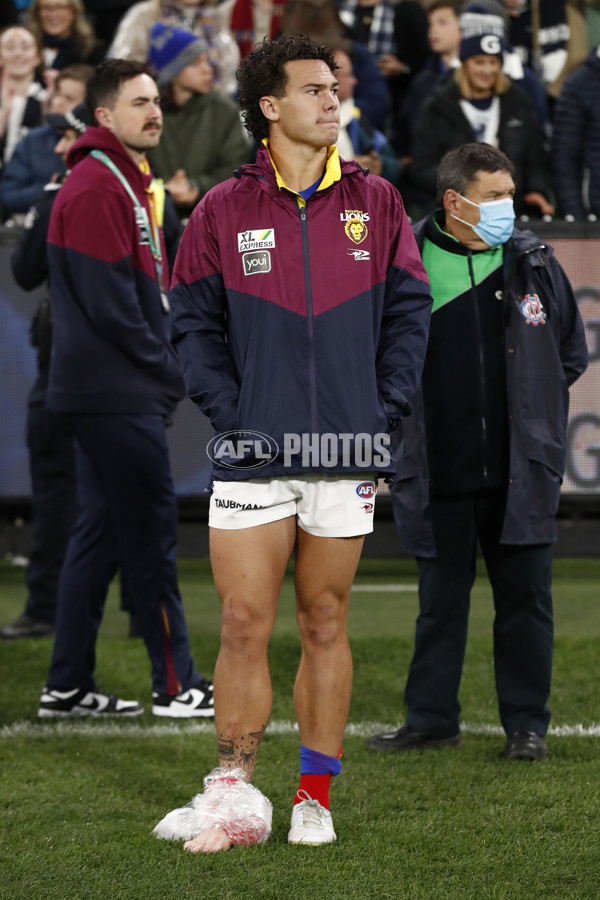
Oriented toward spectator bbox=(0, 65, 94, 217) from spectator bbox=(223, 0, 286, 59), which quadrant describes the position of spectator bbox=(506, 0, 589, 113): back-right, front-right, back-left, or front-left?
back-left

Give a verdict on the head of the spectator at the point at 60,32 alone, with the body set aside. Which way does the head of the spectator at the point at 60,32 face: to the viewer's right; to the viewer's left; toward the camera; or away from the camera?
toward the camera

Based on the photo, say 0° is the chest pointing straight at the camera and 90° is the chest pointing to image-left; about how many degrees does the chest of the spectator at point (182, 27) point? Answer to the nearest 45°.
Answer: approximately 0°

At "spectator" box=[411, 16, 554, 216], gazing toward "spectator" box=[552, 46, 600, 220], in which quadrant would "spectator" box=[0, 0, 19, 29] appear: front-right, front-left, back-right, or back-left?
back-left

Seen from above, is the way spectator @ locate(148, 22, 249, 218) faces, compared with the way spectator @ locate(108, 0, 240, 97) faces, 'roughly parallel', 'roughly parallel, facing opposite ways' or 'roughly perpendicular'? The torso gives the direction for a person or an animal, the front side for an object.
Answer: roughly parallel

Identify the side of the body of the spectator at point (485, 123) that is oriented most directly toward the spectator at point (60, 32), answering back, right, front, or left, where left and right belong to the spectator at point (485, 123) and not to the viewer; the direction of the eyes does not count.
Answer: right

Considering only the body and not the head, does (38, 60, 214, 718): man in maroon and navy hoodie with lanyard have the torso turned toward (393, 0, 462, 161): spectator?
no

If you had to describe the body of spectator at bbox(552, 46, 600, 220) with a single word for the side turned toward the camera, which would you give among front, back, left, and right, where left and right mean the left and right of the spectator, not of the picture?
front

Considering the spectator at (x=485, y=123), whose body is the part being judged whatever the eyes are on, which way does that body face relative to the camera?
toward the camera

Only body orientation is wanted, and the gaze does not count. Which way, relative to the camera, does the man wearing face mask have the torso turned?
toward the camera

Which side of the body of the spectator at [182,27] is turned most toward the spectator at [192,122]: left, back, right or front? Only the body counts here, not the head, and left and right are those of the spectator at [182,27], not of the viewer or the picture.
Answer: front

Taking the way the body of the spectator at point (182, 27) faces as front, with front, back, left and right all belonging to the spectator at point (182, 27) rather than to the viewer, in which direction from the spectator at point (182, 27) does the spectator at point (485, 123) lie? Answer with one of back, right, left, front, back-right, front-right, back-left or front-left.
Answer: front-left

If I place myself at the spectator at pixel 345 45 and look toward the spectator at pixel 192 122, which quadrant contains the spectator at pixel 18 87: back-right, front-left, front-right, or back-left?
front-right
